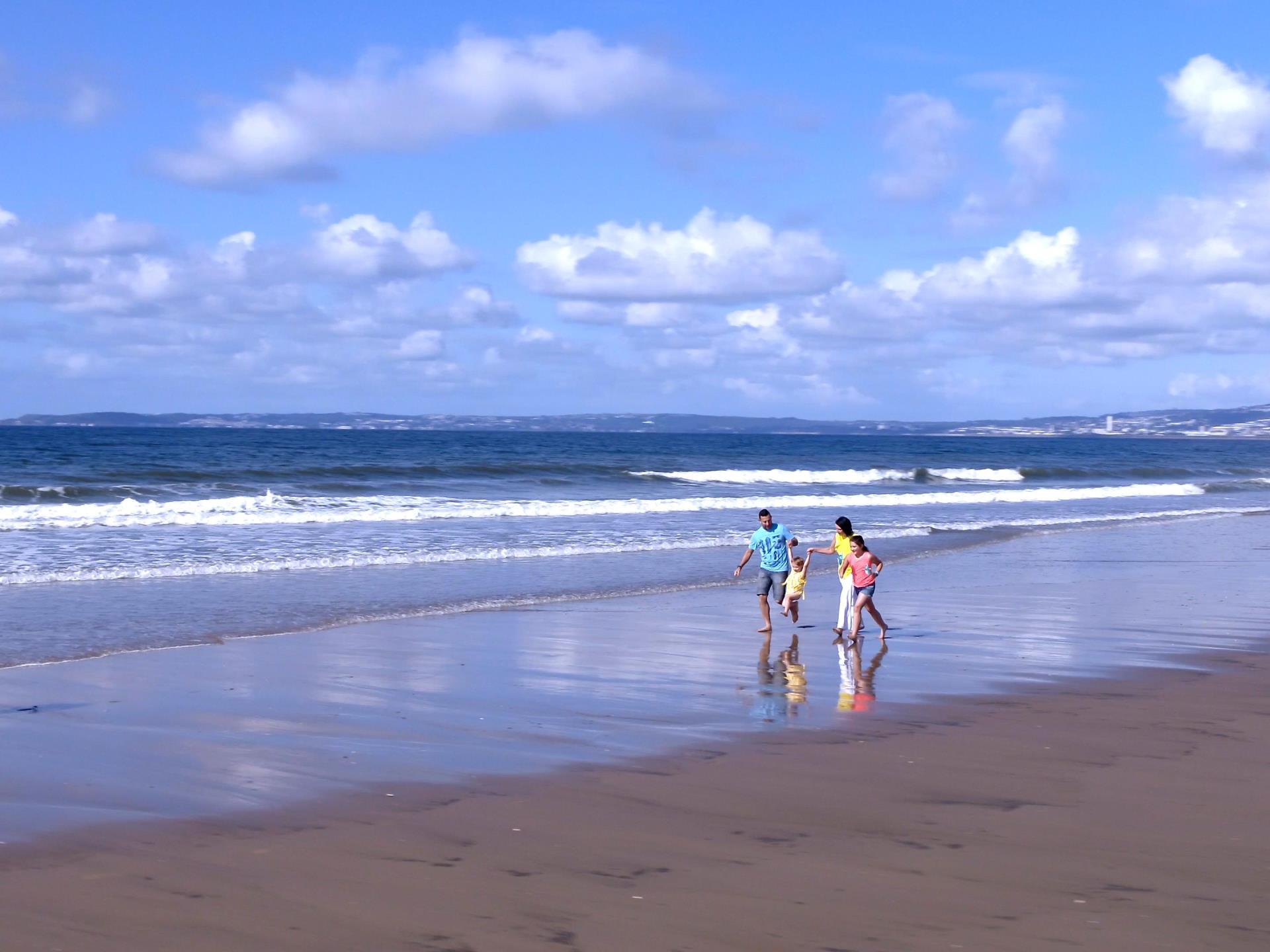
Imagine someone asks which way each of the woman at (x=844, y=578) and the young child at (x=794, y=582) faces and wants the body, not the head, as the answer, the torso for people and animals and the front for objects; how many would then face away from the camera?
0

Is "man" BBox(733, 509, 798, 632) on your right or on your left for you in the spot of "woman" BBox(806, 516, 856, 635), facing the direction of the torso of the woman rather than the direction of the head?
on your right

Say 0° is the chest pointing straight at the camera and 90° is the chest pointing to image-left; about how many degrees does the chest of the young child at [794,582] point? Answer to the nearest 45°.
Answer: approximately 45°

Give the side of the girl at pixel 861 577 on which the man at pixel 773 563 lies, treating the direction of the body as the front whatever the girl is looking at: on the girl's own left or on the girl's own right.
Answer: on the girl's own right

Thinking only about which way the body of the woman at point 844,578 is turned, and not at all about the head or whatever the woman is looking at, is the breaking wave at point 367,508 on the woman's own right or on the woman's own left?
on the woman's own right

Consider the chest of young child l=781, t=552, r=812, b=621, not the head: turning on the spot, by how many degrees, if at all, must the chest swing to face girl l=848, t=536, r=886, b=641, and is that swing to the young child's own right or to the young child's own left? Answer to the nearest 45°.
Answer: approximately 90° to the young child's own left

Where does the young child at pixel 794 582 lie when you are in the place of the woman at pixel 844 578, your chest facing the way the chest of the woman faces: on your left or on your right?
on your right
